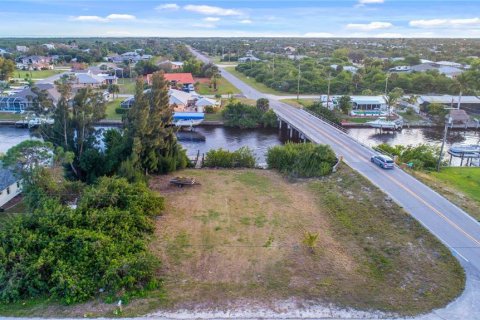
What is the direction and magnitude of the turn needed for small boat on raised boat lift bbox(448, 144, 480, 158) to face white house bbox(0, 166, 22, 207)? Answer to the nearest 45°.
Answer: approximately 45° to its left

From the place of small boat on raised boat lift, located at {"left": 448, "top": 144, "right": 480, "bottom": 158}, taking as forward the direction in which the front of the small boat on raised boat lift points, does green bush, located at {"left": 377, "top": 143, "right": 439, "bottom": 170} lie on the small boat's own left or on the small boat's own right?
on the small boat's own left

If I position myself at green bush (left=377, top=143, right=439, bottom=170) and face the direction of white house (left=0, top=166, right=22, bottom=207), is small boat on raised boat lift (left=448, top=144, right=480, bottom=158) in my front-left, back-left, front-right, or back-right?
back-right

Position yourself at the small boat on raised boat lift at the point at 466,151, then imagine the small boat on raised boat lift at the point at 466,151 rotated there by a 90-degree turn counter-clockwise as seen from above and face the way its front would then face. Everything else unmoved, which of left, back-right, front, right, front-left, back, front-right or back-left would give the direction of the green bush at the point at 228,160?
front-right

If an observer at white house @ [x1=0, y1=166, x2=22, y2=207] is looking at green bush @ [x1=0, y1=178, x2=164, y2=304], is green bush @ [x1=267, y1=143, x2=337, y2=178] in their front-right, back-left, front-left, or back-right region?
front-left

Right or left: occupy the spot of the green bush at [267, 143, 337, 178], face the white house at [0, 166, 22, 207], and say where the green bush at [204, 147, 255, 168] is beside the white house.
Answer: right

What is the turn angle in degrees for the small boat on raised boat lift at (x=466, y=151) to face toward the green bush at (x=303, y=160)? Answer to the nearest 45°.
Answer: approximately 45° to its left

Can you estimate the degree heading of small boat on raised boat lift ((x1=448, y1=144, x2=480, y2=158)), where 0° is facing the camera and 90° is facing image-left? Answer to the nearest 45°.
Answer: approximately 90°

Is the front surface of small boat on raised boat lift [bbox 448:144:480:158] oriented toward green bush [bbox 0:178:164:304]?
no
